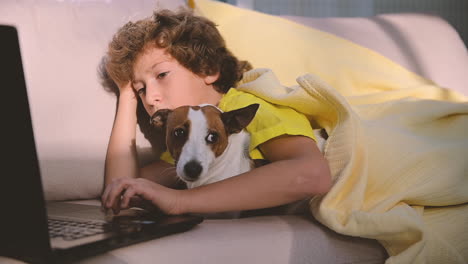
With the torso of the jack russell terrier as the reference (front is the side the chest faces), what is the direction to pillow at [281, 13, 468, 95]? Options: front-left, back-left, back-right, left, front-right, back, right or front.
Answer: back

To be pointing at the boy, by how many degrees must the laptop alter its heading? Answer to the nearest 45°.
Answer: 0° — it already faces them

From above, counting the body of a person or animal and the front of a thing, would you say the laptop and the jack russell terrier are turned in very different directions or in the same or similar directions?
very different directions

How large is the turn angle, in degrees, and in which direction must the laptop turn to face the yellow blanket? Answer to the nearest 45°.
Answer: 0° — it already faces it

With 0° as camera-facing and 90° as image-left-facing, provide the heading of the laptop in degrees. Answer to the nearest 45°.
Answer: approximately 225°
